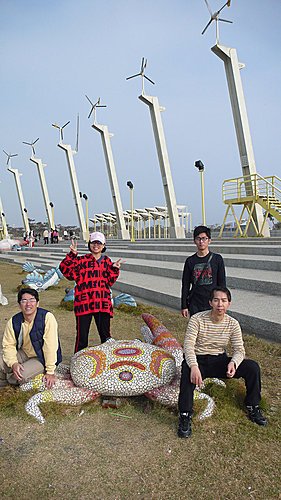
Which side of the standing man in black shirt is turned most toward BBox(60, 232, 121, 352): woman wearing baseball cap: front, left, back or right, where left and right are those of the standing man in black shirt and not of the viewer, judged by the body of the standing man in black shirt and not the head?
right

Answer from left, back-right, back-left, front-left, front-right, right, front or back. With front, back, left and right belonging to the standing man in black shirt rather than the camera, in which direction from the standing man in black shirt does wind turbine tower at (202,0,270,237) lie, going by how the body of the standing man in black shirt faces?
back

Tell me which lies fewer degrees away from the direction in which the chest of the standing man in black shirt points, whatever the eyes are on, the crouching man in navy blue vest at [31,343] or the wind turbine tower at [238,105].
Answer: the crouching man in navy blue vest

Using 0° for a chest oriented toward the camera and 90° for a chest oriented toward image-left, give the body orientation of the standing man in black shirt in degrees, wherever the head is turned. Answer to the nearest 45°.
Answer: approximately 0°

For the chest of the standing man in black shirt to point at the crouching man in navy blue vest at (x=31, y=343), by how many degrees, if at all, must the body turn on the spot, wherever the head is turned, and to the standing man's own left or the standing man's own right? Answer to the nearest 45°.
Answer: approximately 90° to the standing man's own right

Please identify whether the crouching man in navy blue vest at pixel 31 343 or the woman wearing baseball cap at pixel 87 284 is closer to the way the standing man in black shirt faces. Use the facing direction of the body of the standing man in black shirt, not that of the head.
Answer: the crouching man in navy blue vest

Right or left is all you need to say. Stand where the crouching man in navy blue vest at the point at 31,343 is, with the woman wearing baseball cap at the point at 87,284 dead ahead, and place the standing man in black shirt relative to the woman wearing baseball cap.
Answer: right
